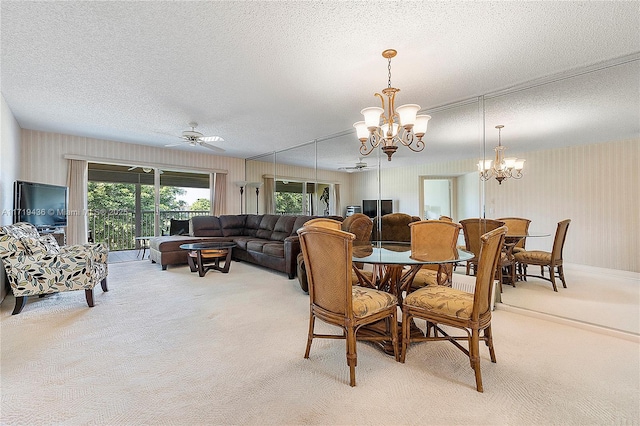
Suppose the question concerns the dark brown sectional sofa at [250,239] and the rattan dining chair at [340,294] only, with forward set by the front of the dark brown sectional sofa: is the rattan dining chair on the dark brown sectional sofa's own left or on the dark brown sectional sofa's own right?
on the dark brown sectional sofa's own left

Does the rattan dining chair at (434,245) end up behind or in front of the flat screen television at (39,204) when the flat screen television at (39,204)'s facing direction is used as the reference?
in front

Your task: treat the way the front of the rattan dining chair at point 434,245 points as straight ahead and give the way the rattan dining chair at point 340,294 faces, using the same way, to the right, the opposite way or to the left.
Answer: the opposite way

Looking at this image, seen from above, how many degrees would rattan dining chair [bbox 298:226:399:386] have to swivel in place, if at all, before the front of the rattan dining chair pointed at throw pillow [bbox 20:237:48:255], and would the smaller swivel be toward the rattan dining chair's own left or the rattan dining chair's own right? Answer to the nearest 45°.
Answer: approximately 135° to the rattan dining chair's own left

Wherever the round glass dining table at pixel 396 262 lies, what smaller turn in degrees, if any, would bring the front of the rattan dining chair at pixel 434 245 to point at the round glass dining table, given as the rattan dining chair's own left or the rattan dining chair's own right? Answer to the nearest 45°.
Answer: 0° — it already faces it

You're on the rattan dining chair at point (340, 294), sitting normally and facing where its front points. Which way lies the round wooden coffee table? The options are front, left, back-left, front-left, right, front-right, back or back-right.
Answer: left

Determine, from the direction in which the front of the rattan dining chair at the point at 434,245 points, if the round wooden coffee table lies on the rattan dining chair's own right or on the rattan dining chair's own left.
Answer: on the rattan dining chair's own right

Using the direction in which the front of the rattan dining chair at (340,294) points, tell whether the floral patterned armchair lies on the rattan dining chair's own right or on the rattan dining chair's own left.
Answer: on the rattan dining chair's own left

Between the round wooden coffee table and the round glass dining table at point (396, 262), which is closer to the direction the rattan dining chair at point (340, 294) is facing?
the round glass dining table

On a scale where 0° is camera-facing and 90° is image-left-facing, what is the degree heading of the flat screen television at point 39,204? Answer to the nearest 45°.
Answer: approximately 315°

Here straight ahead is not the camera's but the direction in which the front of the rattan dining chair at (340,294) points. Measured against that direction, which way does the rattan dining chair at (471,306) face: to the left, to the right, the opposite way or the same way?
to the left

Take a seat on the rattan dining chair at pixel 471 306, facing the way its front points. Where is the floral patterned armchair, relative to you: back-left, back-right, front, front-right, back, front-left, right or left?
front-left

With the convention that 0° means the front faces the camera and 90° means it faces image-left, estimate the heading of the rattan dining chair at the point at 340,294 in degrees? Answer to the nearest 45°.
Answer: approximately 225°

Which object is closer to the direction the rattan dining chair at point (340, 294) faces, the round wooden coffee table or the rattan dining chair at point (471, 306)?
the rattan dining chair

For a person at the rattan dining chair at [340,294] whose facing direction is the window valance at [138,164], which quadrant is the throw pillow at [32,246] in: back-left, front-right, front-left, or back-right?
front-left

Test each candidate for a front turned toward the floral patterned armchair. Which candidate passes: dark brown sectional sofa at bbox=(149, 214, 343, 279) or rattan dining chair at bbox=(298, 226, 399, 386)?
the dark brown sectional sofa

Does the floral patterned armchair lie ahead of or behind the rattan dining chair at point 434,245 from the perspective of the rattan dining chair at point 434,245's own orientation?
ahead
